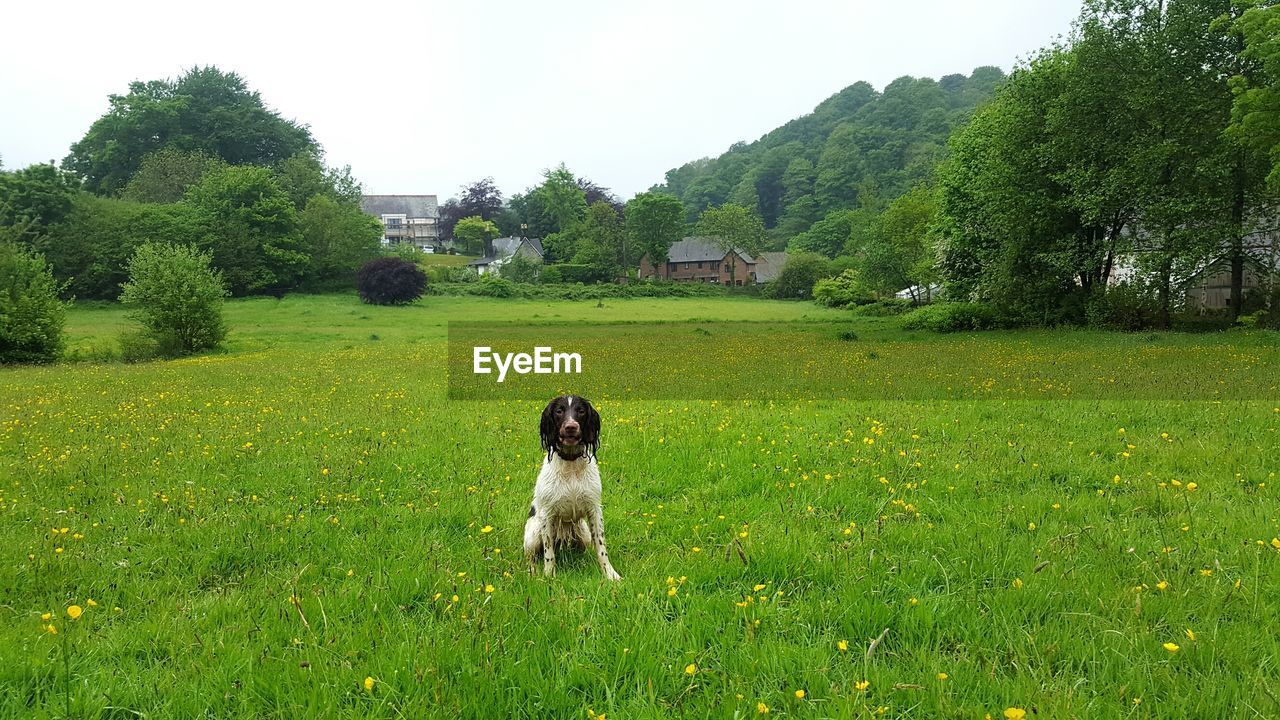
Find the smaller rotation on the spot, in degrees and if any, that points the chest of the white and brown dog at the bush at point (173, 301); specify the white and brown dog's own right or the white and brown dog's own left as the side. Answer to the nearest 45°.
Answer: approximately 135° to the white and brown dog's own right

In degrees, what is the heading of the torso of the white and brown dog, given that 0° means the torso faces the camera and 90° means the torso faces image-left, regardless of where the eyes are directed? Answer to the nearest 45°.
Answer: approximately 0°

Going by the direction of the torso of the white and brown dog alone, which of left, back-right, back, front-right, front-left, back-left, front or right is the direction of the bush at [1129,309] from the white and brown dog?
back-left

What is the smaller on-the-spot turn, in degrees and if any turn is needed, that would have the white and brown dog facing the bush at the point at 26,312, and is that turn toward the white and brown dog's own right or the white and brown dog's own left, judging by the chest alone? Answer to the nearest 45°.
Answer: approximately 135° to the white and brown dog's own right

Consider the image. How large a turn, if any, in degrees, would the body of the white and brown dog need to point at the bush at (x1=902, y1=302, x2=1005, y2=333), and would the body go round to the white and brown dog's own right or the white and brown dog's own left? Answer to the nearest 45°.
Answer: approximately 135° to the white and brown dog's own left

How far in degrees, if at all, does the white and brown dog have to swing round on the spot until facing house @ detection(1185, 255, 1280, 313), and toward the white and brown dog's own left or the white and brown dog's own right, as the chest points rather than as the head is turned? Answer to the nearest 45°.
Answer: approximately 135° to the white and brown dog's own left

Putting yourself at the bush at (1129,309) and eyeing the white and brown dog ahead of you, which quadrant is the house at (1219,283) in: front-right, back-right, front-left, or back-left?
back-left
